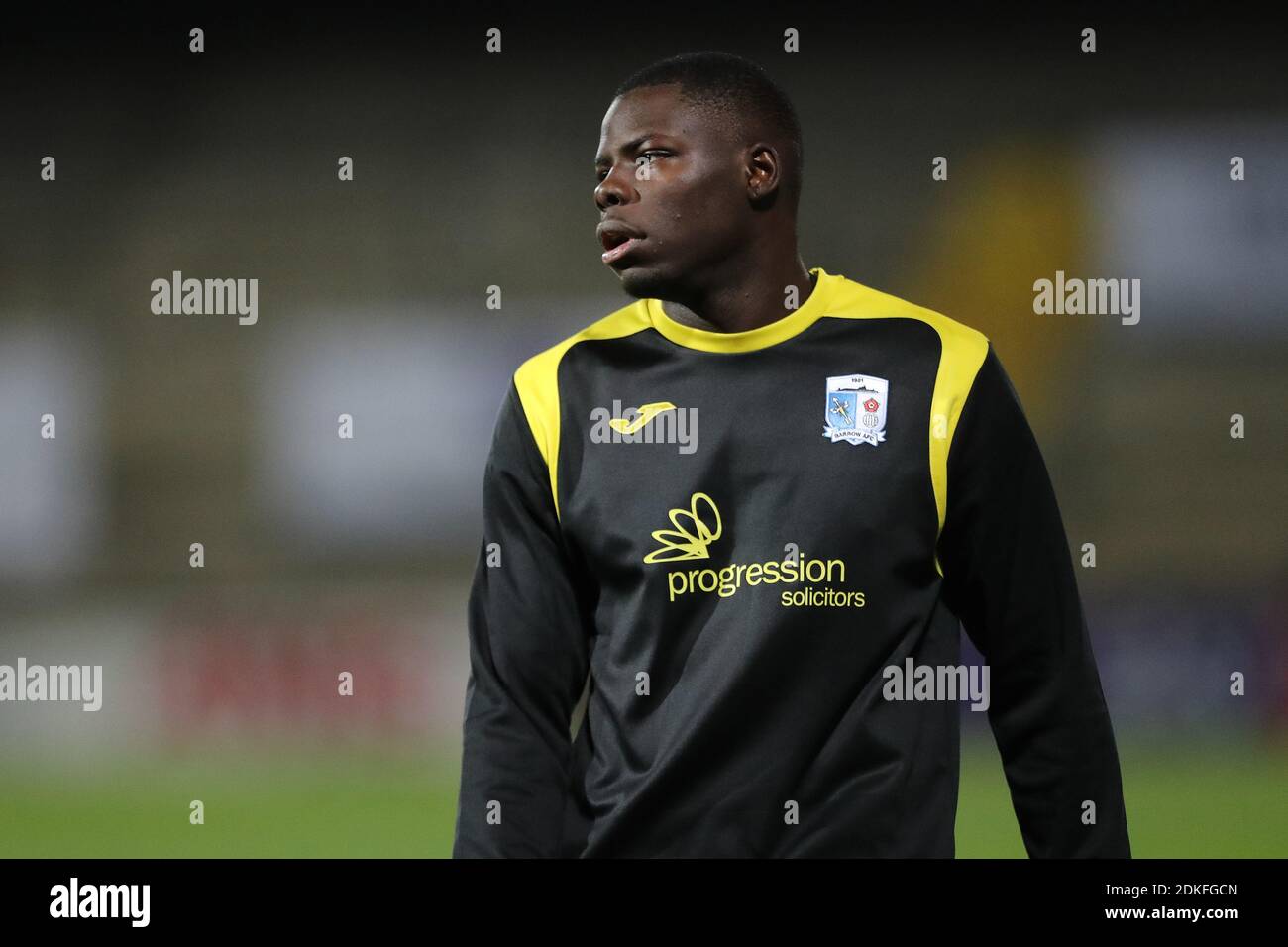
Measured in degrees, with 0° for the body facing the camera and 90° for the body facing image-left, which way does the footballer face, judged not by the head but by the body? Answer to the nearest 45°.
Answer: approximately 0°
